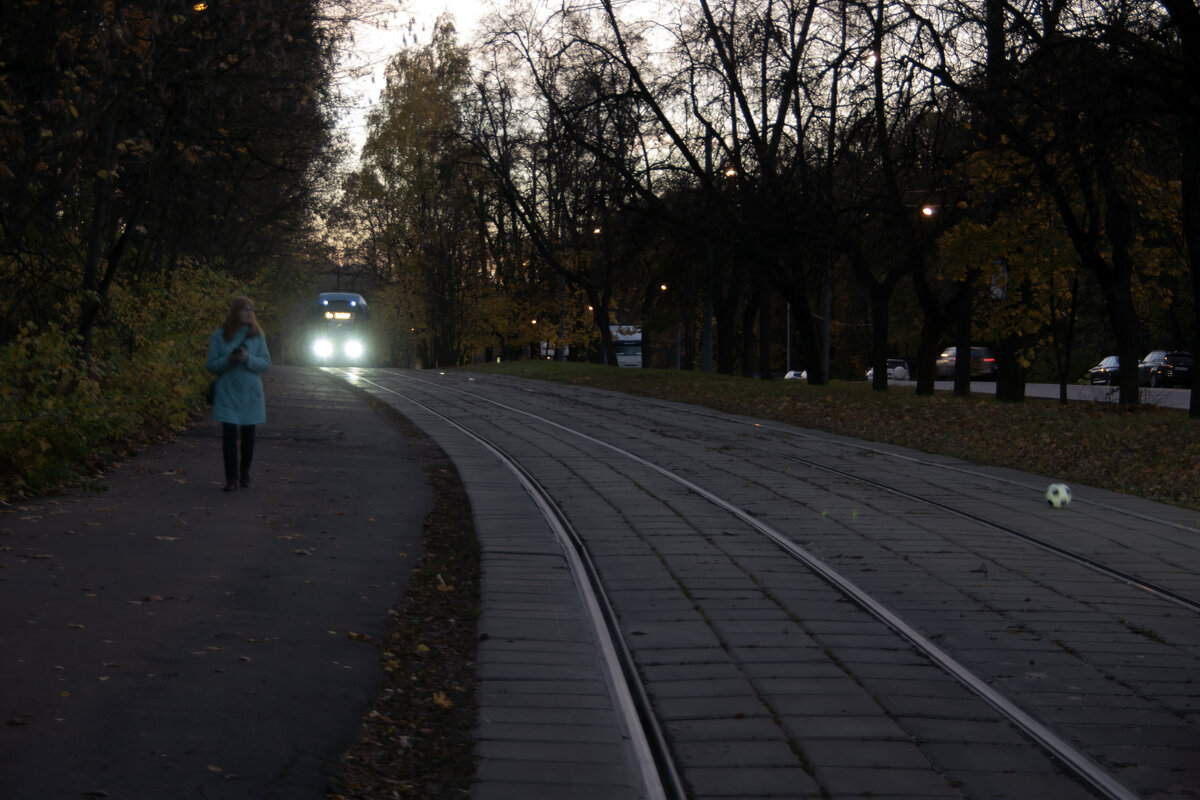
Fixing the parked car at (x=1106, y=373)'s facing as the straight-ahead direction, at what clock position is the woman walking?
The woman walking is roughly at 11 o'clock from the parked car.

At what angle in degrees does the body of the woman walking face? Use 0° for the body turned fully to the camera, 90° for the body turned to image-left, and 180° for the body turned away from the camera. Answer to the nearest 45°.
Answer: approximately 0°

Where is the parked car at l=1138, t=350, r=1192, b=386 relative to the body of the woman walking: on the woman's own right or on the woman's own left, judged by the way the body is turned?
on the woman's own left

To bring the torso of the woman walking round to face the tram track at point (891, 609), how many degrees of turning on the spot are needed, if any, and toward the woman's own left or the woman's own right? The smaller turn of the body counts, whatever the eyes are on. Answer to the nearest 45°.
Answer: approximately 45° to the woman's own left

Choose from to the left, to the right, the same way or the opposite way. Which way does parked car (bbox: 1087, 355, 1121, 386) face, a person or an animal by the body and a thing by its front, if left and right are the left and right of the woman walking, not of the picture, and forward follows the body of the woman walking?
to the right

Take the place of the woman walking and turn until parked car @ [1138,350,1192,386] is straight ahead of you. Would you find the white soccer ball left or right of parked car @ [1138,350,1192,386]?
right

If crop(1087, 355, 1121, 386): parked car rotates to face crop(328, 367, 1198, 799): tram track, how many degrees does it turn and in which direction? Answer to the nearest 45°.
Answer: approximately 45° to its left

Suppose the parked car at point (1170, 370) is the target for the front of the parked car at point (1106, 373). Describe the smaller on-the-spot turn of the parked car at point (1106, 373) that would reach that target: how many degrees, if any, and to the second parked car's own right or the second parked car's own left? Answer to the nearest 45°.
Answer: approximately 135° to the second parked car's own left

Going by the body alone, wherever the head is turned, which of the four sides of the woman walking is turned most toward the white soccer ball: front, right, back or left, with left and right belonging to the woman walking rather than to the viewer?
left

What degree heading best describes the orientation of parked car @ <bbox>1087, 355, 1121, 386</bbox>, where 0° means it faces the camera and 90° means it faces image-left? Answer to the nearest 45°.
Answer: approximately 45°
